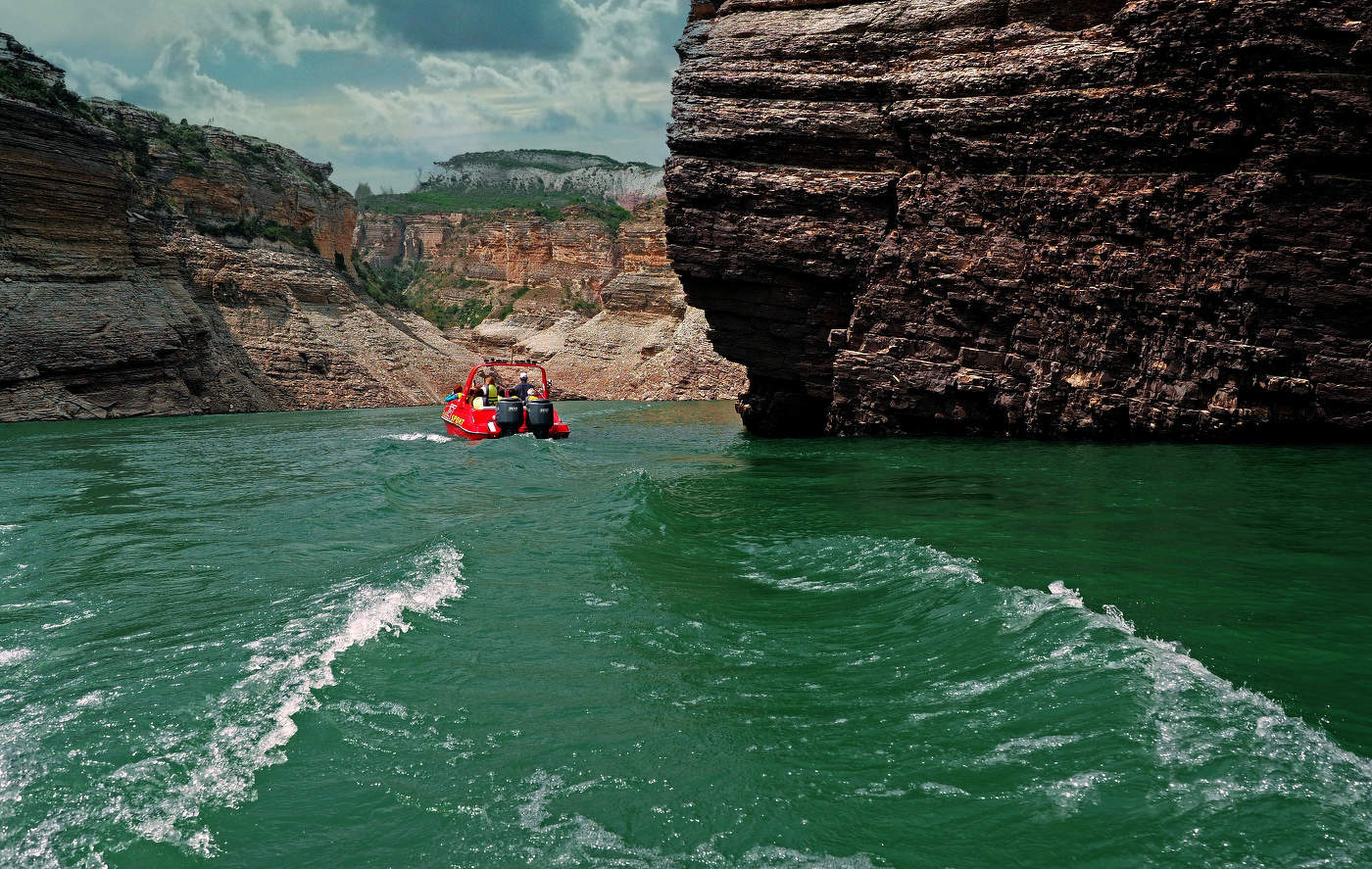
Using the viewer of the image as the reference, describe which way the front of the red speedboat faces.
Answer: facing away from the viewer and to the left of the viewer

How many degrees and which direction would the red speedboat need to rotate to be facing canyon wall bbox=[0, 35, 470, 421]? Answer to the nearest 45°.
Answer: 0° — it already faces it
